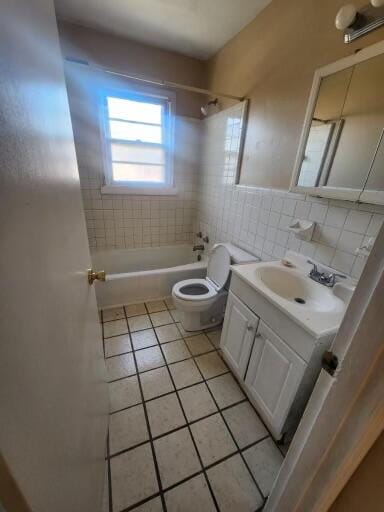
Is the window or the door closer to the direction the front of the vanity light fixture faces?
the door

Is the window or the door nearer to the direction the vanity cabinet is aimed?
the door

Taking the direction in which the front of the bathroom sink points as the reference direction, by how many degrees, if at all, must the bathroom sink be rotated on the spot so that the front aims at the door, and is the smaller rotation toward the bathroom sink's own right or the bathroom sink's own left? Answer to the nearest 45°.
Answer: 0° — it already faces it

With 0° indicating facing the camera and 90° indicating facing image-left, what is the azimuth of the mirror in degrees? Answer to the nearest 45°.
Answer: approximately 45°
